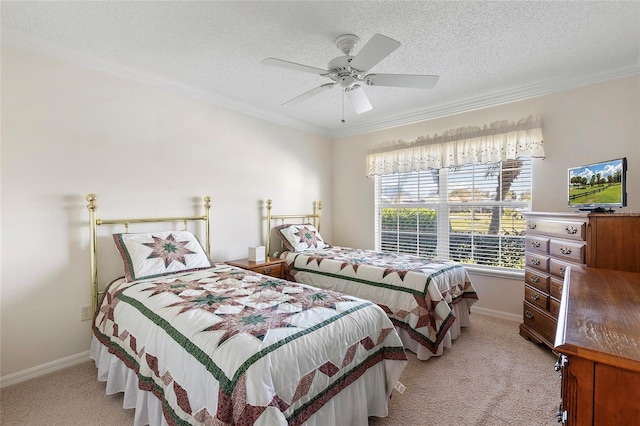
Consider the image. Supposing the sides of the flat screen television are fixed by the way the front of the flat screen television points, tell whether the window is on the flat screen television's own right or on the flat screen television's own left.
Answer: on the flat screen television's own right

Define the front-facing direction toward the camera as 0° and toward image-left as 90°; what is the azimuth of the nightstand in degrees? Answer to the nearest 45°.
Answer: approximately 315°

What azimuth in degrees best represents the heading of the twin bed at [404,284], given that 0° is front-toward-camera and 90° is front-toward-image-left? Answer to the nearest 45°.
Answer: approximately 315°

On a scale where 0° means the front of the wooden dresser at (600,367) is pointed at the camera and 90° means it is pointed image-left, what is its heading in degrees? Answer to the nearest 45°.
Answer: approximately 90°

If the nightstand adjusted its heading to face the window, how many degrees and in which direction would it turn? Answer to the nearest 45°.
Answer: approximately 45° to its left

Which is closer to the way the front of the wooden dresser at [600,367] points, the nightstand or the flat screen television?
the nightstand

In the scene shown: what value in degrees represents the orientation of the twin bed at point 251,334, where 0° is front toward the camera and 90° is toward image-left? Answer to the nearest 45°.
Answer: approximately 315°

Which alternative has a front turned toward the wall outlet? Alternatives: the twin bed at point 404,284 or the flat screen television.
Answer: the flat screen television

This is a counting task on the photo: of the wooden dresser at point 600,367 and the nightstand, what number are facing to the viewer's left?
1

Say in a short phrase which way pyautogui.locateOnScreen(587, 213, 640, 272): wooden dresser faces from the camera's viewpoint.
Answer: facing to the left of the viewer
